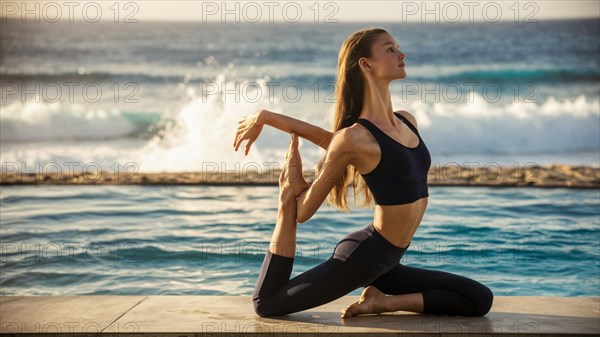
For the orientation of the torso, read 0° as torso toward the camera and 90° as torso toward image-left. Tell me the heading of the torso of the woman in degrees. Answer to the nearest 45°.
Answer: approximately 270°

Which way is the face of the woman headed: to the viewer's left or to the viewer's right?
to the viewer's right
